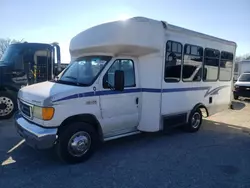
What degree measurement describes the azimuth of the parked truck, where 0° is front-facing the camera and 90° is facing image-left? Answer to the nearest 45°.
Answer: approximately 90°
